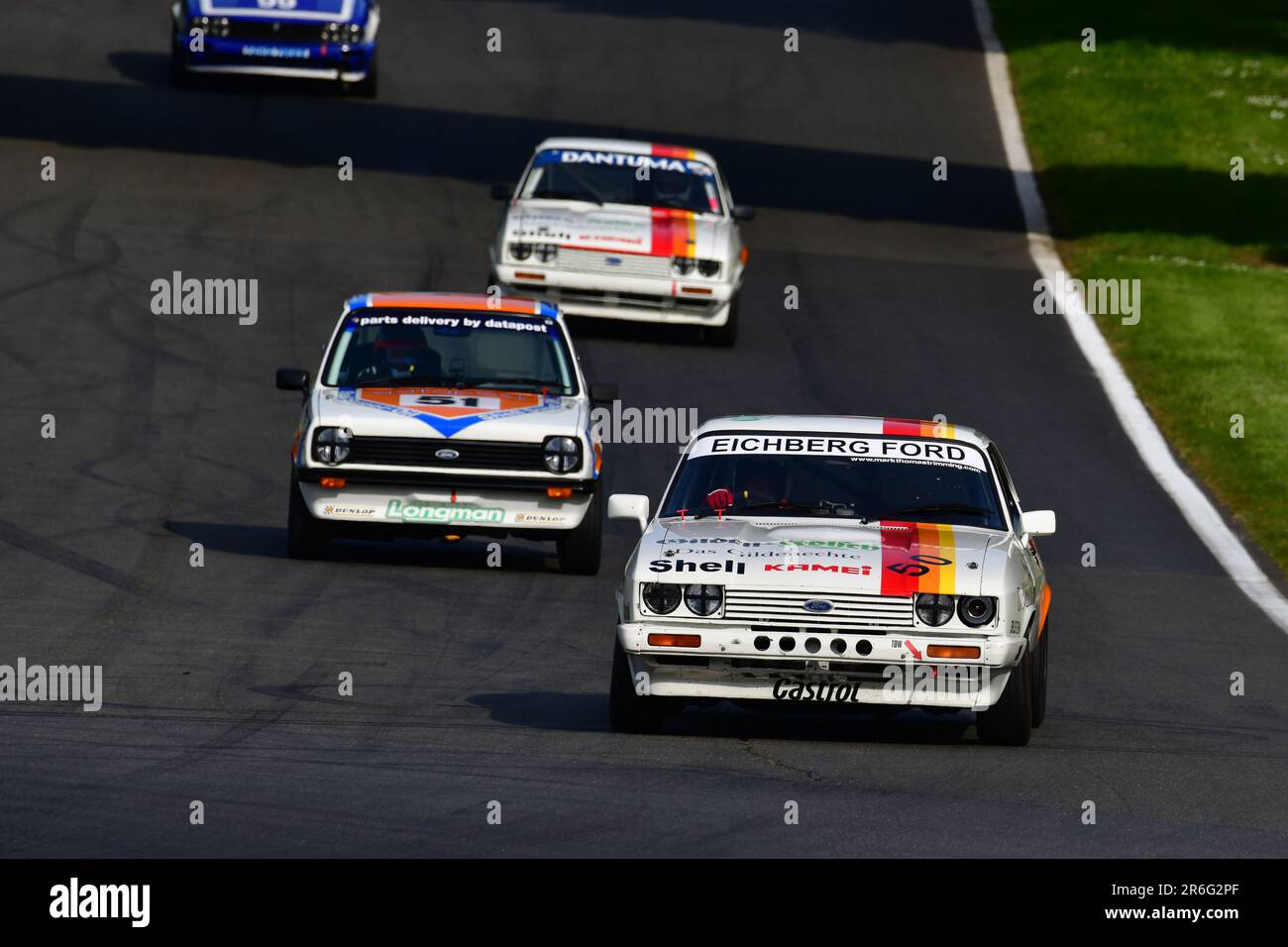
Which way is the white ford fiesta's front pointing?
toward the camera

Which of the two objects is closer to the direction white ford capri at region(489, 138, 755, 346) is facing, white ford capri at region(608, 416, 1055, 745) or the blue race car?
the white ford capri

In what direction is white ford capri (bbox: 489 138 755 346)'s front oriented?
toward the camera

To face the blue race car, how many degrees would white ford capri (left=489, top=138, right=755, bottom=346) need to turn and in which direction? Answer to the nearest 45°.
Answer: approximately 135° to its right

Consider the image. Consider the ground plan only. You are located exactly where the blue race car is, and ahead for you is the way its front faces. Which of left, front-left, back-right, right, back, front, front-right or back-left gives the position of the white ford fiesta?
front

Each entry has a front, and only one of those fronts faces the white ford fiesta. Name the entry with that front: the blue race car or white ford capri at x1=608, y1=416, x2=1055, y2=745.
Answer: the blue race car

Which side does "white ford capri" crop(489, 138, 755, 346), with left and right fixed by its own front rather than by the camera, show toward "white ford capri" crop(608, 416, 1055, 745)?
front

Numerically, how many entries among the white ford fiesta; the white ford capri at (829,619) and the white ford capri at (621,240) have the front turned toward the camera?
3

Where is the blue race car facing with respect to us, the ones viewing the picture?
facing the viewer

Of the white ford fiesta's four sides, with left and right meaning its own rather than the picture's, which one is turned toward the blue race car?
back

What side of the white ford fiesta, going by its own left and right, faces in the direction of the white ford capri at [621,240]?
back

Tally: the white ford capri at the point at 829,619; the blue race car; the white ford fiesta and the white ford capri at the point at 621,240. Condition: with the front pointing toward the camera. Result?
4

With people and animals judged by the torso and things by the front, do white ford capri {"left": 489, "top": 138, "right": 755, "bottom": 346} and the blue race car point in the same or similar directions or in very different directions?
same or similar directions

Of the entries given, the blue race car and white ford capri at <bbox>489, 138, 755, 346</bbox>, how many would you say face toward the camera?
2
